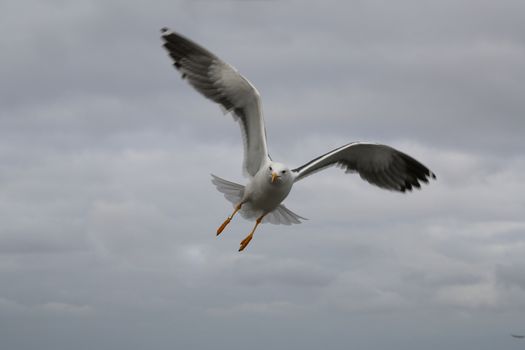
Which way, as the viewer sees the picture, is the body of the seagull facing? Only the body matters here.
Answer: toward the camera
